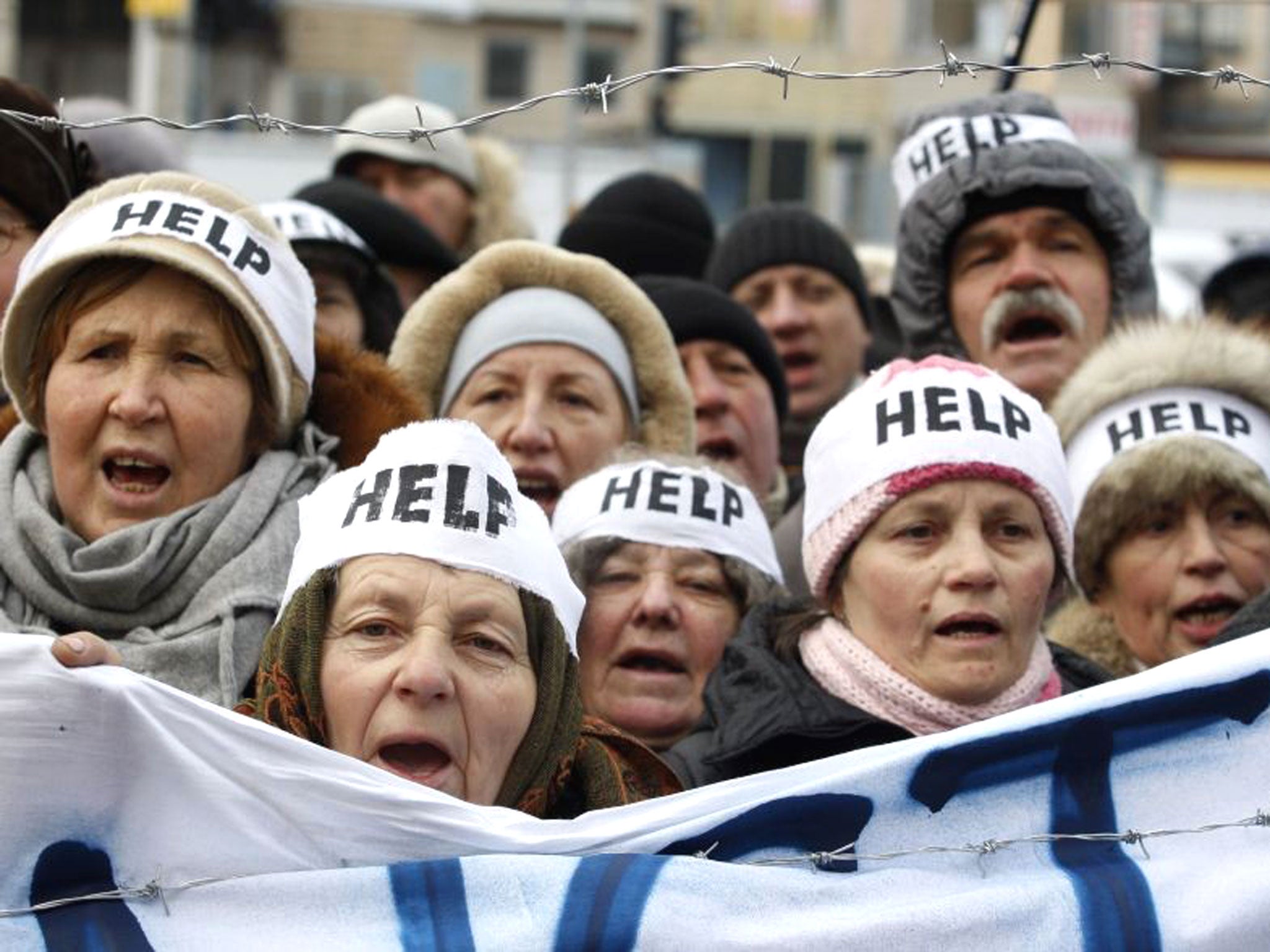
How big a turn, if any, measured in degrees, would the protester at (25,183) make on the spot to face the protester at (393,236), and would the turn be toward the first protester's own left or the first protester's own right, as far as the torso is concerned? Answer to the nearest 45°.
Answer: approximately 135° to the first protester's own left

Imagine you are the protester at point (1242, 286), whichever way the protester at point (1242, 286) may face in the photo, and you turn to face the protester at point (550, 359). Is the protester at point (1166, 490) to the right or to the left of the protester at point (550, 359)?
left

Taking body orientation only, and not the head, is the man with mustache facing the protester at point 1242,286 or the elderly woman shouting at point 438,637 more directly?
the elderly woman shouting

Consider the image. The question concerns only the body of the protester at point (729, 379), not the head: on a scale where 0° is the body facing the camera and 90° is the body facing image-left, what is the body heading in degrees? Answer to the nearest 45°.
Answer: approximately 45°

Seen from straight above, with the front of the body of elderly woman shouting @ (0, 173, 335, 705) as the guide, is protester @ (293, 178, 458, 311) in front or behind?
behind

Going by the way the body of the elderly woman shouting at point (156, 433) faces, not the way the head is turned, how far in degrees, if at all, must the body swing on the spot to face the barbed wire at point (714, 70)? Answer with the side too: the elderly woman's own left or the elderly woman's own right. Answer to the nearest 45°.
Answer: approximately 45° to the elderly woman's own left

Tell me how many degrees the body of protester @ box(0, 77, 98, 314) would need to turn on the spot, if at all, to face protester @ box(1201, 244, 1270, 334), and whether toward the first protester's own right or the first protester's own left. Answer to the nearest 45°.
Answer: approximately 90° to the first protester's own left
